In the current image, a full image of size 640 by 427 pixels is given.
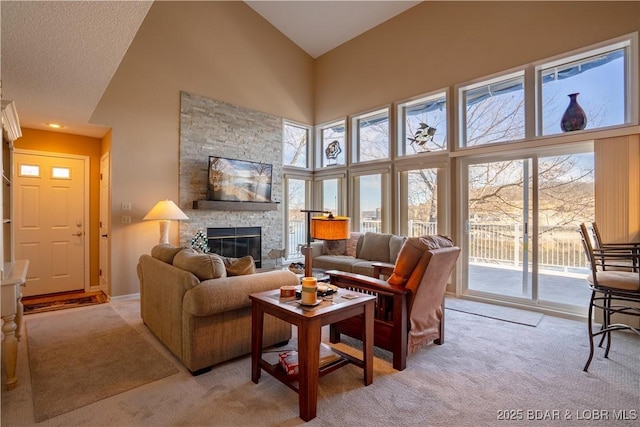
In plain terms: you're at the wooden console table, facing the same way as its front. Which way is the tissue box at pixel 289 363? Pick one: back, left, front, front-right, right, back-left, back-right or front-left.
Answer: front-right

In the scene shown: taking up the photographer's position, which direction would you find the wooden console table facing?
facing to the right of the viewer

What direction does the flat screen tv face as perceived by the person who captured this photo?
facing the viewer and to the right of the viewer

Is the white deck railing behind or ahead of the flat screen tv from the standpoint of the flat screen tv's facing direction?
ahead

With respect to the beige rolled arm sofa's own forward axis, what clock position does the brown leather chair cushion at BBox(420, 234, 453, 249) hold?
The brown leather chair cushion is roughly at 2 o'clock from the beige rolled arm sofa.

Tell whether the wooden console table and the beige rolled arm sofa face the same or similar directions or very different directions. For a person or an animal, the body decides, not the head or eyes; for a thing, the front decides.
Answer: same or similar directions

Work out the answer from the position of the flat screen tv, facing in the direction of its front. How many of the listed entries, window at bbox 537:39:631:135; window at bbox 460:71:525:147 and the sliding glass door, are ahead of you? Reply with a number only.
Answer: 3

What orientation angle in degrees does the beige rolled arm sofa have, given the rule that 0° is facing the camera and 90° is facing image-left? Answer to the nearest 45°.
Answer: approximately 225°

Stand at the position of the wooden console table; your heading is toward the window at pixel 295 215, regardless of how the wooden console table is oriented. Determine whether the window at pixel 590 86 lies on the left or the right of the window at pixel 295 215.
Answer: right

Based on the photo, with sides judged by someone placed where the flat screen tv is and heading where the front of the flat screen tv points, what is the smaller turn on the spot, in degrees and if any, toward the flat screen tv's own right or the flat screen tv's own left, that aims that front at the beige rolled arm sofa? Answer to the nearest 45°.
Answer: approximately 45° to the flat screen tv's own right

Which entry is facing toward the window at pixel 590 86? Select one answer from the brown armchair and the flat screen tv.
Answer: the flat screen tv
